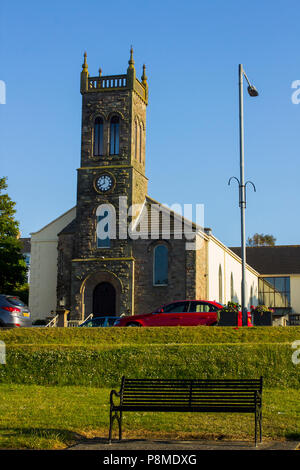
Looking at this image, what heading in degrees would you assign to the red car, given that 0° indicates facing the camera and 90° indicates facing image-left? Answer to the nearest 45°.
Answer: approximately 90°

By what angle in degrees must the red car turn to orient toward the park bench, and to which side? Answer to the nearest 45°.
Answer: approximately 90° to its left

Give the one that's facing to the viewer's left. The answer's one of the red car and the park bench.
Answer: the red car

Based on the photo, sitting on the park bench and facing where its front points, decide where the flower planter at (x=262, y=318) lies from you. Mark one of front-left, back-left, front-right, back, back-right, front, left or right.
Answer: back

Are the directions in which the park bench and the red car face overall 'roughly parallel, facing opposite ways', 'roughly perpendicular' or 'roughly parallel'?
roughly perpendicular

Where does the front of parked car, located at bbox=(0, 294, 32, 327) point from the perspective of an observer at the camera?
facing away from the viewer and to the left of the viewer

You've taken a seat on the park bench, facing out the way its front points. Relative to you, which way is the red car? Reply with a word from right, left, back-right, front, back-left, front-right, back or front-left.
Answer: back

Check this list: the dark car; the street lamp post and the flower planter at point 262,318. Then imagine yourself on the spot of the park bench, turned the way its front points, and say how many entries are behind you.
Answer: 3
